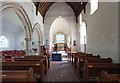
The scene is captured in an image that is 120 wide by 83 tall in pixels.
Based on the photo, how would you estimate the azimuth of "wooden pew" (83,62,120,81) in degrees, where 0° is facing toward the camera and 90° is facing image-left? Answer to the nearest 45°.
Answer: approximately 180°

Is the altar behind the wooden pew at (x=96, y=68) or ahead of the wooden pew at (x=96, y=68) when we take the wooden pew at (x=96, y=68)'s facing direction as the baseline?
ahead

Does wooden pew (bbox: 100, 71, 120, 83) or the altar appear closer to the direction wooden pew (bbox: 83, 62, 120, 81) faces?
the altar

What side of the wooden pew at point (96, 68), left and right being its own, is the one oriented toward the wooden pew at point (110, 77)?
back
